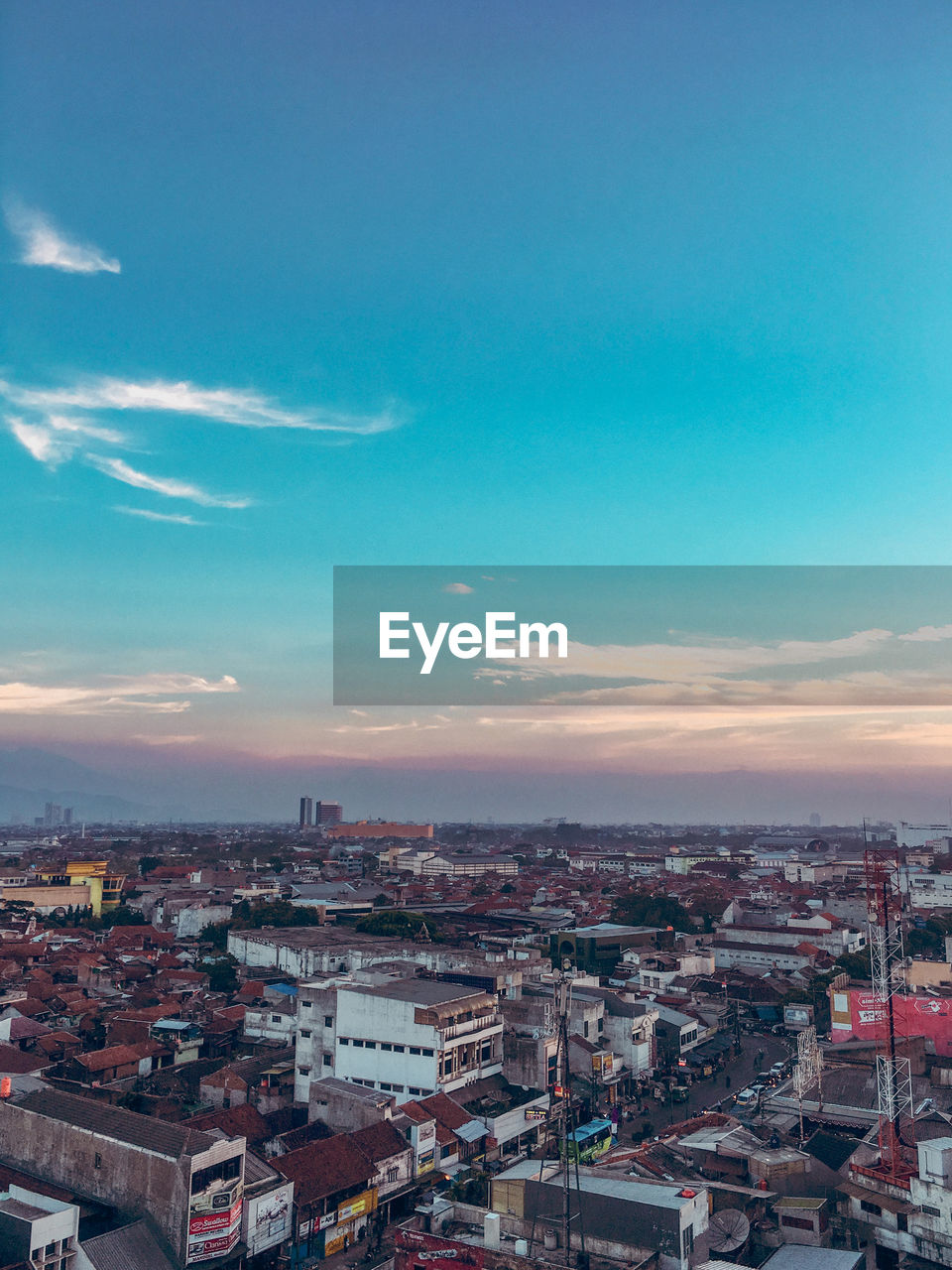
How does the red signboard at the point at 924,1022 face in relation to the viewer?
toward the camera

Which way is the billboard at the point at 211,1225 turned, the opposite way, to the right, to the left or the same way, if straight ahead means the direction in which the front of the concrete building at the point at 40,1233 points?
the same way

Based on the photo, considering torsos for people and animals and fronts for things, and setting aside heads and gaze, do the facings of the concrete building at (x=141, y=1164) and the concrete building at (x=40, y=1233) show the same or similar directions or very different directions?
same or similar directions

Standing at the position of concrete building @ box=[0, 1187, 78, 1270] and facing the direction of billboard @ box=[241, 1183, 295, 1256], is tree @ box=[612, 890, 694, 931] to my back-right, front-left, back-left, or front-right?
front-left

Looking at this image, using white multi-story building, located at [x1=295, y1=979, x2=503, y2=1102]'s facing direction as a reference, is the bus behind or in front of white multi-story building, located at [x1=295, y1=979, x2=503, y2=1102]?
in front

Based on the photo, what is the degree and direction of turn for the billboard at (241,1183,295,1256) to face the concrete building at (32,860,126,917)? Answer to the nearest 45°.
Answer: approximately 135° to its left

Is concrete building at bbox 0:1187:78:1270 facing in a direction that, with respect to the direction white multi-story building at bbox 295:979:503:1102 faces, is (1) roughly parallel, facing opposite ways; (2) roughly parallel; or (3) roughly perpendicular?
roughly parallel

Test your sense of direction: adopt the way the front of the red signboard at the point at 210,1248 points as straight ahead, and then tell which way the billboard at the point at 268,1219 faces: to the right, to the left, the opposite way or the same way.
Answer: the same way

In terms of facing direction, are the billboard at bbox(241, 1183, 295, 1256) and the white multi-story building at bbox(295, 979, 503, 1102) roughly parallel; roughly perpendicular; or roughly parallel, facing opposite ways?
roughly parallel

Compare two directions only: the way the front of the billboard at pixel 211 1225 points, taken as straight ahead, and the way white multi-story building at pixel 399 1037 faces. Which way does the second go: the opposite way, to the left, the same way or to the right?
the same way

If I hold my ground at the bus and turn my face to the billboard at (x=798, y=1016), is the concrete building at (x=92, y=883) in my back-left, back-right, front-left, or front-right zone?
front-left

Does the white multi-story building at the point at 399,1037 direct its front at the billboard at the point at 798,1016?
no

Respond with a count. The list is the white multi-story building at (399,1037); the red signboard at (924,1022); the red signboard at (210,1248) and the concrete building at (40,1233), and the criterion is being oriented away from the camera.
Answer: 0

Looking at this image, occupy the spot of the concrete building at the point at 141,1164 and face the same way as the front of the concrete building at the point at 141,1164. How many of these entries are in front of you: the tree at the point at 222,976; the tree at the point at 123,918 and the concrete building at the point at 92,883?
0

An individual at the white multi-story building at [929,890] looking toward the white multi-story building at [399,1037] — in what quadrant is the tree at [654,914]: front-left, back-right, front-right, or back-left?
front-right

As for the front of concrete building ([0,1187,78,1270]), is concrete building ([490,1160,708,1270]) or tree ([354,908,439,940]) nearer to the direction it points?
the concrete building
